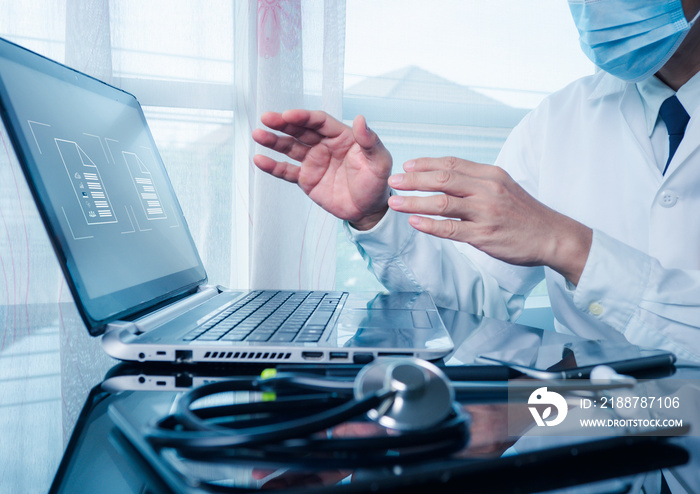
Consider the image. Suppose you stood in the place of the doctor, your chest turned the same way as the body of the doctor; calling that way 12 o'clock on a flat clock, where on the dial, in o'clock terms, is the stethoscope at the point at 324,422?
The stethoscope is roughly at 11 o'clock from the doctor.

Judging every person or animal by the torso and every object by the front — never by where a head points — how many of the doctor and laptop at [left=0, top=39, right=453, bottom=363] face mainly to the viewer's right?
1

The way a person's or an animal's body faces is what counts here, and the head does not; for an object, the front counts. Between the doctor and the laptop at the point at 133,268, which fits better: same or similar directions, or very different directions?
very different directions

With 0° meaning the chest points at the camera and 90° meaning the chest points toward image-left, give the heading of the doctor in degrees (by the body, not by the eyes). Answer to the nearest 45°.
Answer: approximately 45°

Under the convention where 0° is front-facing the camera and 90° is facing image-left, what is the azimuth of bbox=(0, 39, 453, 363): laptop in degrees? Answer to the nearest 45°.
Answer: approximately 270°
